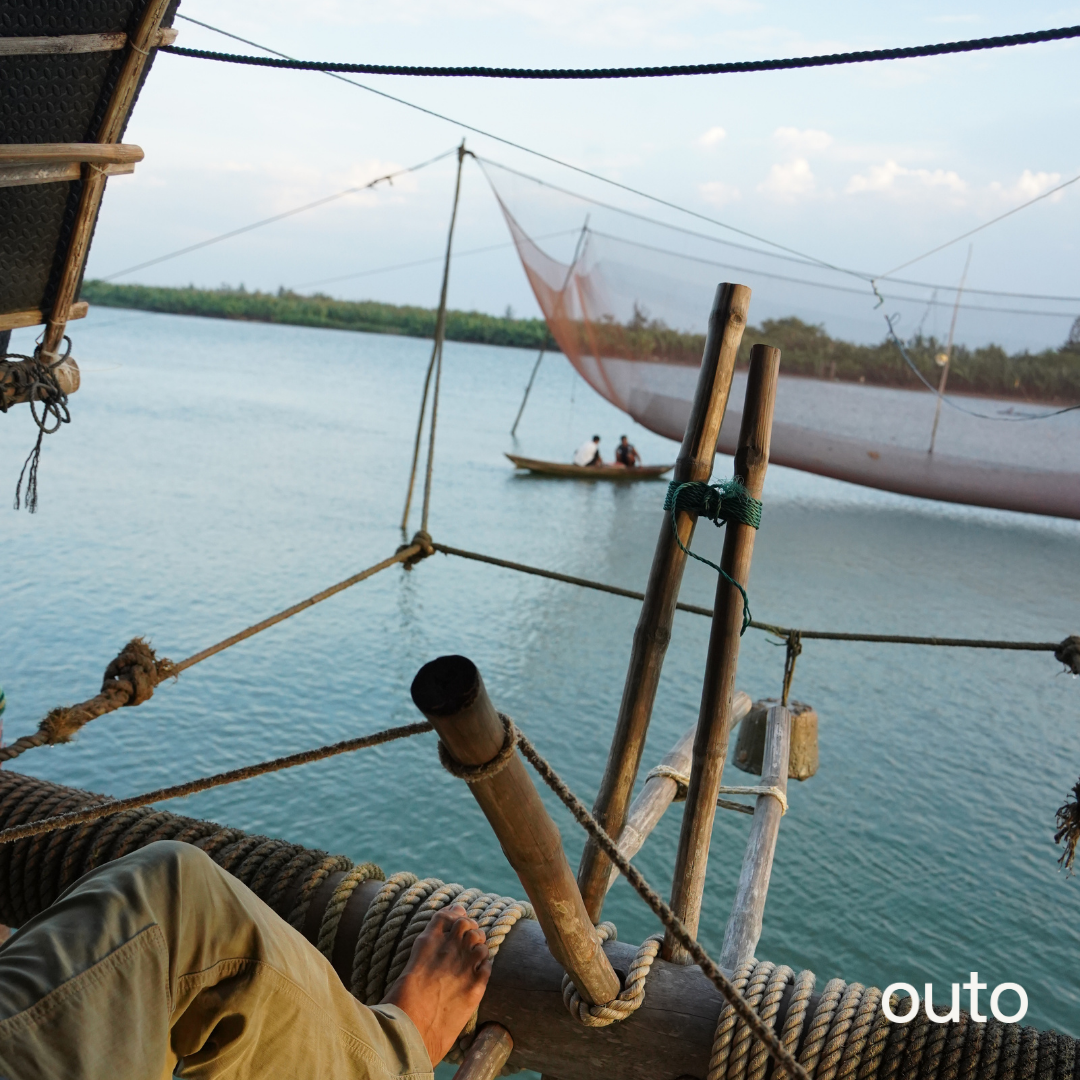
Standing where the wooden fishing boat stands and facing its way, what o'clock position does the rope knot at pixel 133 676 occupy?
The rope knot is roughly at 9 o'clock from the wooden fishing boat.

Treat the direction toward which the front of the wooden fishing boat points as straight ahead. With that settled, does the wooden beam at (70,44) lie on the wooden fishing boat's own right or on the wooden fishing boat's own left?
on the wooden fishing boat's own left

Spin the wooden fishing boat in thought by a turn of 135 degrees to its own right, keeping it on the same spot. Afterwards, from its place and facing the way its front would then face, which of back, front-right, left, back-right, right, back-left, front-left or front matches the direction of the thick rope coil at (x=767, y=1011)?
back-right

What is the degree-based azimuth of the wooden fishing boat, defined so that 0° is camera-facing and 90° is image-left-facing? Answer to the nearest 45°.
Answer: approximately 90°

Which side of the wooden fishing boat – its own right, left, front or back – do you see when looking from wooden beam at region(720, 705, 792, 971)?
left

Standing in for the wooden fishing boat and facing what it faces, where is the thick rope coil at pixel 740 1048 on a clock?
The thick rope coil is roughly at 9 o'clock from the wooden fishing boat.

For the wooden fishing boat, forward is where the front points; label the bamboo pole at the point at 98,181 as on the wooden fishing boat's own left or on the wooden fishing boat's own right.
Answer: on the wooden fishing boat's own left

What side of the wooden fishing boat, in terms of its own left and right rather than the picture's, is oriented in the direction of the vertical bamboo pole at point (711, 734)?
left
